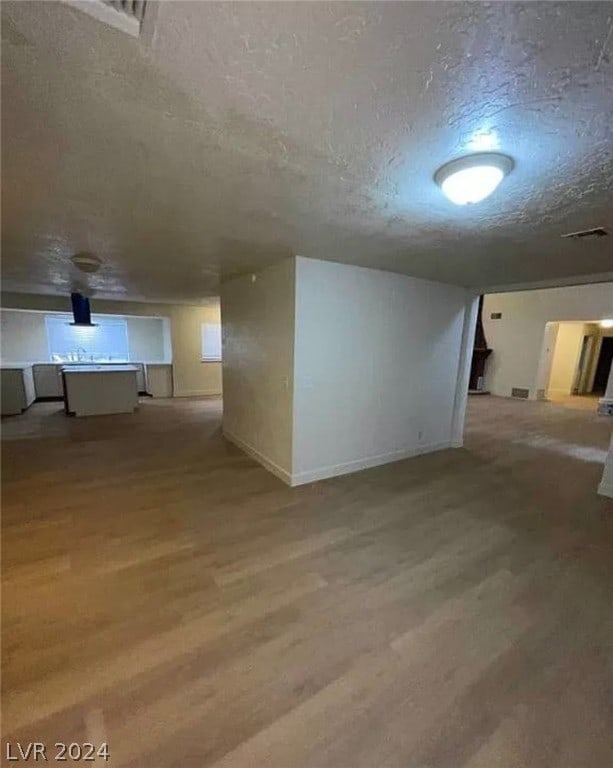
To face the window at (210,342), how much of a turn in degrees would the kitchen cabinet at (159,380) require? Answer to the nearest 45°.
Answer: approximately 90° to its left

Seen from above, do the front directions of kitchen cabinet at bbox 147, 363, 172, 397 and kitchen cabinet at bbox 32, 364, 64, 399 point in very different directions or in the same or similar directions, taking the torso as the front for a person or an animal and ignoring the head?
same or similar directions

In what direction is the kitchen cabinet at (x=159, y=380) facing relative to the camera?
toward the camera

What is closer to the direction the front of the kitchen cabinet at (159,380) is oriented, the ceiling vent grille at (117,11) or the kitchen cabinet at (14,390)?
the ceiling vent grille

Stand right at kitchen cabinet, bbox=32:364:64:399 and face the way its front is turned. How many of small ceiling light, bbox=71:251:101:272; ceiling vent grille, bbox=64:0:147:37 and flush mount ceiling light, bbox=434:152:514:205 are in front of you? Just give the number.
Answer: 3

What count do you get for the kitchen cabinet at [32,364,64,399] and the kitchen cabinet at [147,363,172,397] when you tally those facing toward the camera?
2

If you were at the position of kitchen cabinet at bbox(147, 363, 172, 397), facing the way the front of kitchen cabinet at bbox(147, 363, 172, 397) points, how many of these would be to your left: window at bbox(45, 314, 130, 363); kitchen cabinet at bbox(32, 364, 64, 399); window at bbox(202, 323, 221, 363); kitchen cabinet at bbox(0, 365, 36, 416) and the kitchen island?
1

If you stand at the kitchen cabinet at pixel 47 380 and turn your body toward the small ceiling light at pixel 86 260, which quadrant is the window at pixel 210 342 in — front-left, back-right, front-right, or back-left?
front-left

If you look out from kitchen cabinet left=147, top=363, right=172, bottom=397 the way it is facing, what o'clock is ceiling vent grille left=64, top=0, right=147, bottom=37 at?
The ceiling vent grille is roughly at 12 o'clock from the kitchen cabinet.

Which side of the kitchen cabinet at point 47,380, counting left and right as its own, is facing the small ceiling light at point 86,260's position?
front

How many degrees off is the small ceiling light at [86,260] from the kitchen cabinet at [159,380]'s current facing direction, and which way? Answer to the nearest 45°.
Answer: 0° — it already faces it

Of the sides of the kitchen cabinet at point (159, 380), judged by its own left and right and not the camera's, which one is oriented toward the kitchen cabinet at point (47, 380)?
right

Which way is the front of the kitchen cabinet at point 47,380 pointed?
toward the camera

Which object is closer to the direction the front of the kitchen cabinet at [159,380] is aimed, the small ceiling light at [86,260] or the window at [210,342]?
the small ceiling light
